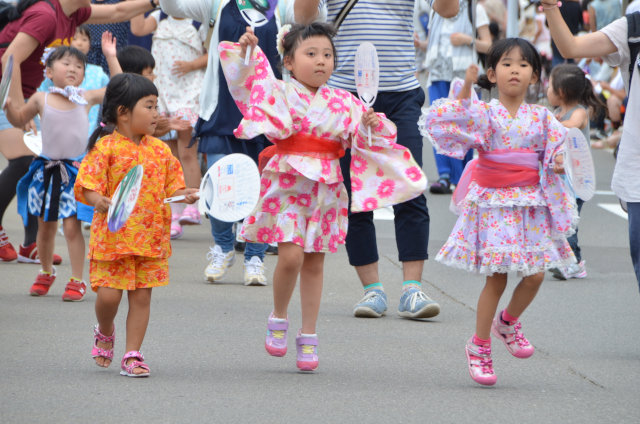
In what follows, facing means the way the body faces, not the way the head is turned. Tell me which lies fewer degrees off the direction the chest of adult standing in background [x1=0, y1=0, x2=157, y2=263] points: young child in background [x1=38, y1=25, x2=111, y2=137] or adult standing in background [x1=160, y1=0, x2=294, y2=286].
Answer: the adult standing in background

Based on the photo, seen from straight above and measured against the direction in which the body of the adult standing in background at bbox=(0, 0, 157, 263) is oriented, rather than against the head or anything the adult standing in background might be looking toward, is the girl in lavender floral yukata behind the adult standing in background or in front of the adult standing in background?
in front

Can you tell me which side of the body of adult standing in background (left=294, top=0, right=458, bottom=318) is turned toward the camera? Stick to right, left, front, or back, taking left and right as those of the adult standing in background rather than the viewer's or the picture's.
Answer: front

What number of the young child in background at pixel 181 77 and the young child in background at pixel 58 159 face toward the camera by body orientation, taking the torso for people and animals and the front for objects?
2

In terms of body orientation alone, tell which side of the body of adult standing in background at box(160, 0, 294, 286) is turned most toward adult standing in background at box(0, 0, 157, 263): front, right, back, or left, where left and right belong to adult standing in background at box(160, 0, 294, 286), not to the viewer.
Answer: right

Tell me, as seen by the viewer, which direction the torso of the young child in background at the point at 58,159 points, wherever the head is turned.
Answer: toward the camera

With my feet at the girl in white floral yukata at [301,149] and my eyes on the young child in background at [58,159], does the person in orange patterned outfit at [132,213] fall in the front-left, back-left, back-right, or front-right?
front-left

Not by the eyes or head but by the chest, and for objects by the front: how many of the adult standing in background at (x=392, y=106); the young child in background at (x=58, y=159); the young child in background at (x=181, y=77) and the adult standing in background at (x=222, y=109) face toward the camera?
4

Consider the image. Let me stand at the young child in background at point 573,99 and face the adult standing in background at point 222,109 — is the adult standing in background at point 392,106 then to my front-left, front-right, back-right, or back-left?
front-left

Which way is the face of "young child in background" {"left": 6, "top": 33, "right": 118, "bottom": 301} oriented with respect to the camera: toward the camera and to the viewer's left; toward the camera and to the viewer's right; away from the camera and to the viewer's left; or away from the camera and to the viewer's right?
toward the camera and to the viewer's right

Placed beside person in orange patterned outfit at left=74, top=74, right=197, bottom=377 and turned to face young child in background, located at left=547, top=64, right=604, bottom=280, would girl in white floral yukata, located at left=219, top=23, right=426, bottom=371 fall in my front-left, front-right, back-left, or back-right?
front-right

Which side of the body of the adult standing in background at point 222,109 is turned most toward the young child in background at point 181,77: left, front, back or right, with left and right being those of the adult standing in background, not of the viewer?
back

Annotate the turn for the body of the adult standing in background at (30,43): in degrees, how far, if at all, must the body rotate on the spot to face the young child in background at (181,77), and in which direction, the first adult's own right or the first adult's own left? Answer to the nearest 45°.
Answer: approximately 90° to the first adult's own left

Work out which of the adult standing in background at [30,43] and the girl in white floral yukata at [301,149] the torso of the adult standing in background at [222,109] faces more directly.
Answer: the girl in white floral yukata

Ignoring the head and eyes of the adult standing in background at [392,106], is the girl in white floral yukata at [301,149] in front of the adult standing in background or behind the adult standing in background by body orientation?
in front

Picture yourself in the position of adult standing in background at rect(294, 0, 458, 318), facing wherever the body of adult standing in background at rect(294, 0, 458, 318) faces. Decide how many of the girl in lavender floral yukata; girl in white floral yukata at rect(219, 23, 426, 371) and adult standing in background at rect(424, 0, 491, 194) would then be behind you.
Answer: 1

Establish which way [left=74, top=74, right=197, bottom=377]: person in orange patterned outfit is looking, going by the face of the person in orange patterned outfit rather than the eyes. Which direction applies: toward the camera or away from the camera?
toward the camera

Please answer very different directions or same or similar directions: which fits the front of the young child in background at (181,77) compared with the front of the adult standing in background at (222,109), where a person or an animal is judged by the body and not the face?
same or similar directions
